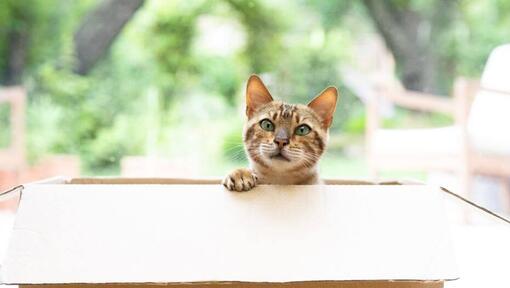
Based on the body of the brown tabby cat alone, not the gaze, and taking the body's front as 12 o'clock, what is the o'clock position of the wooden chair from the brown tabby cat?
The wooden chair is roughly at 7 o'clock from the brown tabby cat.

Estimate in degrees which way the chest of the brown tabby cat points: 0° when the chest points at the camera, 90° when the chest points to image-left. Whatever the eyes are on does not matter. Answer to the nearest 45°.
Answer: approximately 0°

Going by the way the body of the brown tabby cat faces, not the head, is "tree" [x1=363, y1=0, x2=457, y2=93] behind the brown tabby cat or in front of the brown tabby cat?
behind
